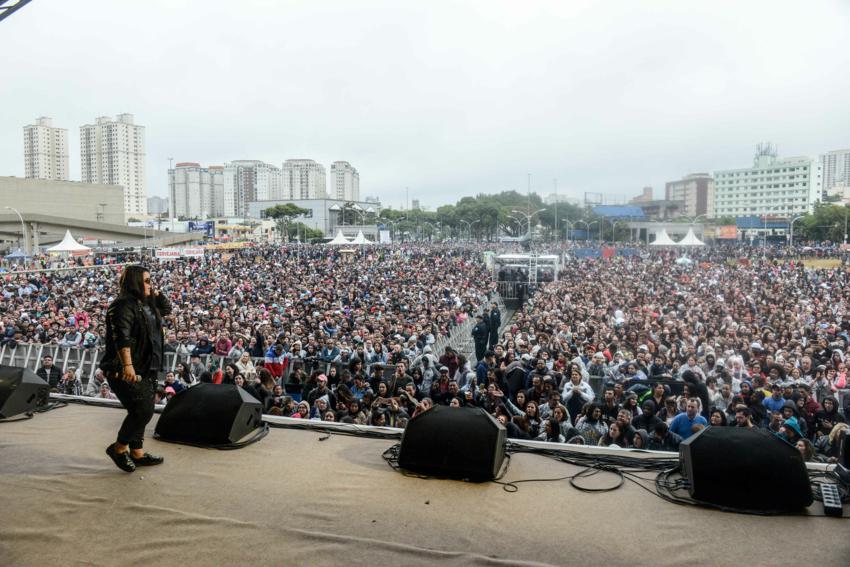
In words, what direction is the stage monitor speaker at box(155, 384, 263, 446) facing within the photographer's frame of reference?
facing the viewer and to the left of the viewer

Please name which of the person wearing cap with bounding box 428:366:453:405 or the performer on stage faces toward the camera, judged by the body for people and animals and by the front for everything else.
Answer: the person wearing cap

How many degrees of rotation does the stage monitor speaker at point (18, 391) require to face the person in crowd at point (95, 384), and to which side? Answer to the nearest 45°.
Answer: approximately 135° to its right

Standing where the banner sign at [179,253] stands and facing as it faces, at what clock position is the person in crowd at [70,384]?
The person in crowd is roughly at 12 o'clock from the banner sign.

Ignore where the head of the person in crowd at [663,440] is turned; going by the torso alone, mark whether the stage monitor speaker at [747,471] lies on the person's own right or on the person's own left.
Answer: on the person's own left

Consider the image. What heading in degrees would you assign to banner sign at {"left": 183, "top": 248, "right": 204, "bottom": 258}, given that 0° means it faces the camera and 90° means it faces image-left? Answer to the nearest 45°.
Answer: approximately 0°

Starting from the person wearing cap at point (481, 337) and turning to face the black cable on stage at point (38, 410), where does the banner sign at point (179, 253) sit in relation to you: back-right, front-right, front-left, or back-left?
back-right

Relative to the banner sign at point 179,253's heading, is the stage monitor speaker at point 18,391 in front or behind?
in front

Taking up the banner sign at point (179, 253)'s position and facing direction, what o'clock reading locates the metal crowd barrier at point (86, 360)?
The metal crowd barrier is roughly at 12 o'clock from the banner sign.

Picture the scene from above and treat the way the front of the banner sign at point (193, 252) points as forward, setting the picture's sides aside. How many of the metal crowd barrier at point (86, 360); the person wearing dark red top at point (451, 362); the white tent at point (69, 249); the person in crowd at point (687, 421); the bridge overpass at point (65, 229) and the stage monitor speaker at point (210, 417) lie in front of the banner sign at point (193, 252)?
4

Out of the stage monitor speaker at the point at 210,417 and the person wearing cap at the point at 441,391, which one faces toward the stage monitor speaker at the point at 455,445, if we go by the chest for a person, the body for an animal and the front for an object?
the person wearing cap

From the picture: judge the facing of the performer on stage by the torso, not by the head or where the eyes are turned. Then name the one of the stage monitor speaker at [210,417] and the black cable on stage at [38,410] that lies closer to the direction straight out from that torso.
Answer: the stage monitor speaker

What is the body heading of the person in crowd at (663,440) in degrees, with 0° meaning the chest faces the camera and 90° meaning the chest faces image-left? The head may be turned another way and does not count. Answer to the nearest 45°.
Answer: approximately 45°

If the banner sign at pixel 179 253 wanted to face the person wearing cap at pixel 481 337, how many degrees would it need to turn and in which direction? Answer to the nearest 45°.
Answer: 0° — it already faces them

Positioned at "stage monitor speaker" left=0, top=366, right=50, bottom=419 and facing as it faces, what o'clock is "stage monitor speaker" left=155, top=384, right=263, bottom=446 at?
"stage monitor speaker" left=155, top=384, right=263, bottom=446 is roughly at 9 o'clock from "stage monitor speaker" left=0, top=366, right=50, bottom=419.

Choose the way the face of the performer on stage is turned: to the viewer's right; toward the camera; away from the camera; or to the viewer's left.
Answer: to the viewer's right

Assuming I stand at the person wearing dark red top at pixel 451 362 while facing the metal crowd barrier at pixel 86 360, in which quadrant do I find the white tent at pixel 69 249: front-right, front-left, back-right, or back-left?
front-right

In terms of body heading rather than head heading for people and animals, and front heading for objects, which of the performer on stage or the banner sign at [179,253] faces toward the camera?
the banner sign

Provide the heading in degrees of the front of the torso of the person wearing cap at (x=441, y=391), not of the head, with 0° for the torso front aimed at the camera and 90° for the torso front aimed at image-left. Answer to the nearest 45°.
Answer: approximately 0°
